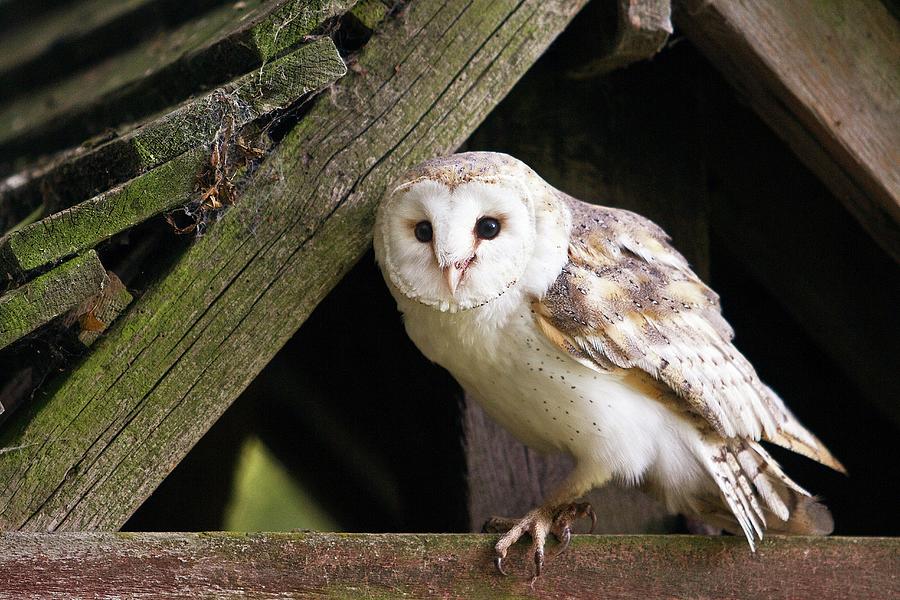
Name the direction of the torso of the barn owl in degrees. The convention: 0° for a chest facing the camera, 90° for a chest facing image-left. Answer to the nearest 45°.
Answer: approximately 45°

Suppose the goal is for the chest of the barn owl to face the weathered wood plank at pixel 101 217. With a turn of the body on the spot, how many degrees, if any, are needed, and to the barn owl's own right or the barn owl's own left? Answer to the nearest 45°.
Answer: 0° — it already faces it

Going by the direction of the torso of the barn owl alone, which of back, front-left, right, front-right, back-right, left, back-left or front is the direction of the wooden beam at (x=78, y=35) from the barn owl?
right

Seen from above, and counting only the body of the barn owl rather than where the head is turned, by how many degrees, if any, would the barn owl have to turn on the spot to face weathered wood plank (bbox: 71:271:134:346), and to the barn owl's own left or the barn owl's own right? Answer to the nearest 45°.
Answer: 0° — it already faces it

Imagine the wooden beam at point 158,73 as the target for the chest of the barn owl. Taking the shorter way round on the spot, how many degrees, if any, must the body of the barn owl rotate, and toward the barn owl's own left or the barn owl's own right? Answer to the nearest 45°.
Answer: approximately 90° to the barn owl's own right
